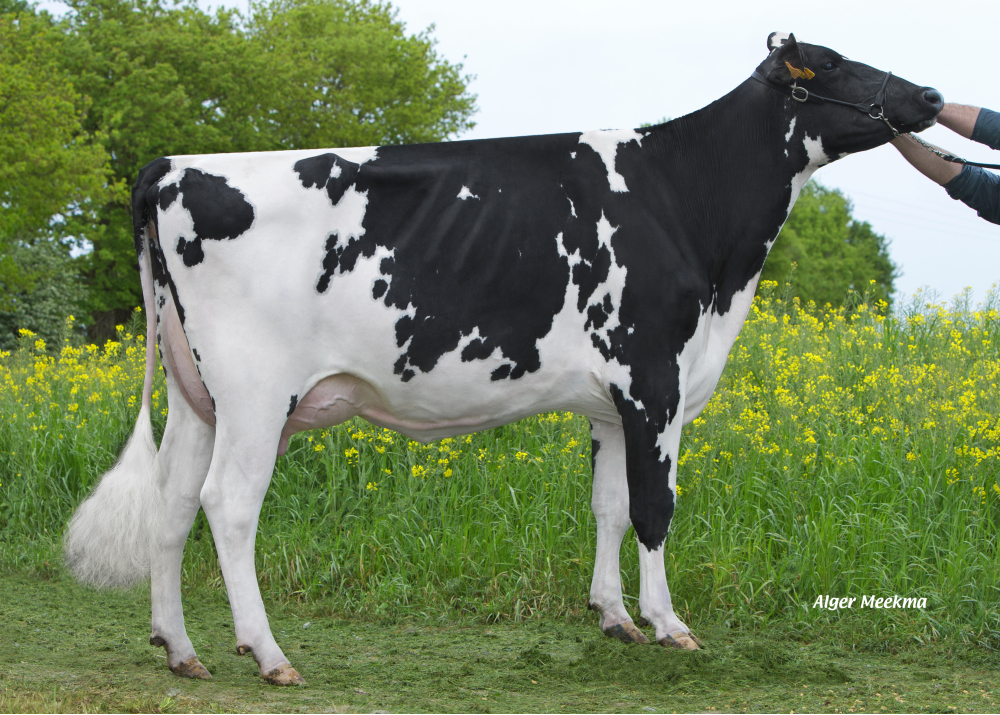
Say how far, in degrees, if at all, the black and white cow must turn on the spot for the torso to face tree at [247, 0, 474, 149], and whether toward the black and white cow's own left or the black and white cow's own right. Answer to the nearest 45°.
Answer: approximately 90° to the black and white cow's own left

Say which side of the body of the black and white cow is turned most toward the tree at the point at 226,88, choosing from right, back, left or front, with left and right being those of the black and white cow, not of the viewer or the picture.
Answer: left

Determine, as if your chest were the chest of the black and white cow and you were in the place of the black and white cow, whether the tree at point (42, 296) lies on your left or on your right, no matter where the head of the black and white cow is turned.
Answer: on your left

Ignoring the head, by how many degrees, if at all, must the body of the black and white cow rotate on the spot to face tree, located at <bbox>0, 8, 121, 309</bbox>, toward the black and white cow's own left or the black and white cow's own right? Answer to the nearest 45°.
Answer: approximately 135° to the black and white cow's own left

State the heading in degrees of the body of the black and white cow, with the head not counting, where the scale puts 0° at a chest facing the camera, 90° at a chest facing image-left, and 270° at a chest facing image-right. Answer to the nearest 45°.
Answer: approximately 270°
